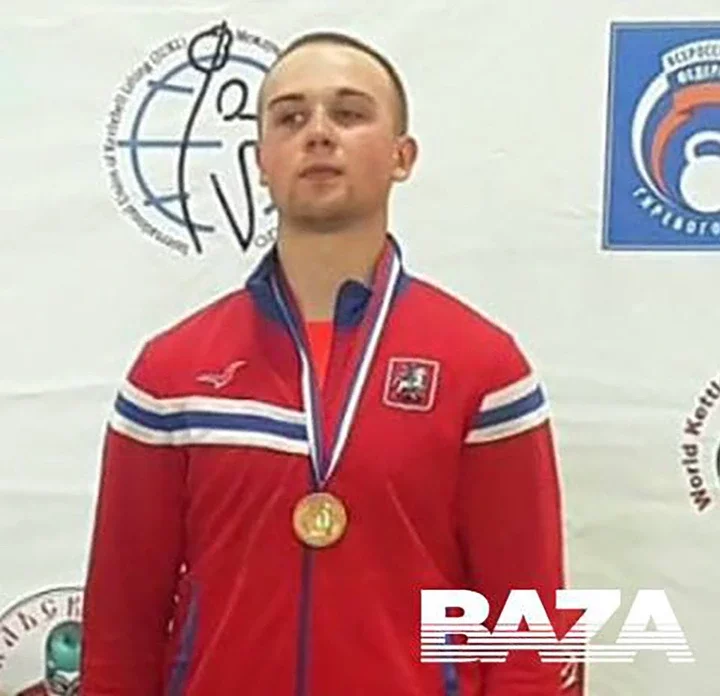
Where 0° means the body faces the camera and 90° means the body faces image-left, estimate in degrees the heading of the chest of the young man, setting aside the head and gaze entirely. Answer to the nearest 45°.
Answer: approximately 0°
